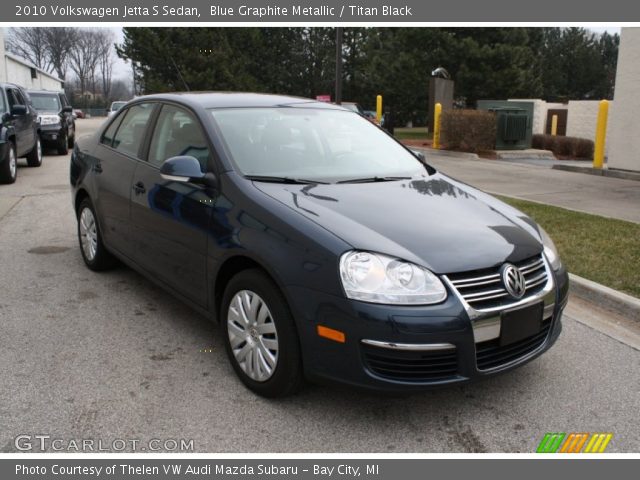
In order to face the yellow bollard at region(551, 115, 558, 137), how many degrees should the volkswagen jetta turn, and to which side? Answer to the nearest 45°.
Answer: approximately 135° to its left

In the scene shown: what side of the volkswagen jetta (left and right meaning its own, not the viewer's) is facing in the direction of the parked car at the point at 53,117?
back

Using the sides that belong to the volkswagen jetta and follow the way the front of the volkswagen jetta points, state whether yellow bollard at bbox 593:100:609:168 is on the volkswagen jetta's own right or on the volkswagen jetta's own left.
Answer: on the volkswagen jetta's own left

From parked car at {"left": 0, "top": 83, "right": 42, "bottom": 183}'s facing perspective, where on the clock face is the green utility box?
The green utility box is roughly at 7 o'clock from the parked car.

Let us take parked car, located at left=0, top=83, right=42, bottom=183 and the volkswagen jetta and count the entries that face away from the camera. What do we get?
0

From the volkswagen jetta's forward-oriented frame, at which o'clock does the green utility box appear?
The green utility box is roughly at 8 o'clock from the volkswagen jetta.

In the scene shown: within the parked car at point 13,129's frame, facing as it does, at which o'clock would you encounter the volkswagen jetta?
The volkswagen jetta is roughly at 10 o'clock from the parked car.

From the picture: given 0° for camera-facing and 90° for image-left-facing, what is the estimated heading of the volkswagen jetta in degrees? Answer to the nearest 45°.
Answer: approximately 315°

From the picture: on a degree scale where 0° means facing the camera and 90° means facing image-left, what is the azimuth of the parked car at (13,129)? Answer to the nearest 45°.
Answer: approximately 45°

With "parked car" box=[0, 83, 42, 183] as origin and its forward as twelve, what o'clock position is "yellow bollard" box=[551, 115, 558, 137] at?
The yellow bollard is roughly at 7 o'clock from the parked car.

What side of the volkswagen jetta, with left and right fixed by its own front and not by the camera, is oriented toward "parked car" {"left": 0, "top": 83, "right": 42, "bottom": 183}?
back
